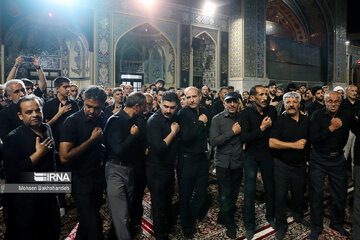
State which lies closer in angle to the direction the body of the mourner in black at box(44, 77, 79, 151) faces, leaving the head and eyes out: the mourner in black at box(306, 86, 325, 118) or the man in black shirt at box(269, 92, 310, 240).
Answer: the man in black shirt

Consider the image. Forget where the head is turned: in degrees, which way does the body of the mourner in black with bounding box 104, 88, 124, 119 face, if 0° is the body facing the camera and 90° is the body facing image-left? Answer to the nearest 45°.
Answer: approximately 315°

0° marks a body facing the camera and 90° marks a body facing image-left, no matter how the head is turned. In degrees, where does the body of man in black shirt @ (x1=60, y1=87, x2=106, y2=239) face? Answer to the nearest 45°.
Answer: approximately 315°
